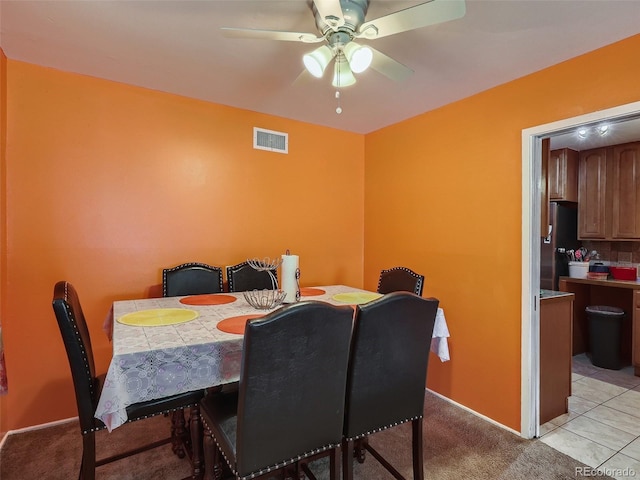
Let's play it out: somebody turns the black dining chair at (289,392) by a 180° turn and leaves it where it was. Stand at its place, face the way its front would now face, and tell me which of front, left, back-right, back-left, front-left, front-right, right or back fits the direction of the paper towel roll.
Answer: back-left

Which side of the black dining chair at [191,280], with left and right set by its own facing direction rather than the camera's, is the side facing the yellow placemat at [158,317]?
front

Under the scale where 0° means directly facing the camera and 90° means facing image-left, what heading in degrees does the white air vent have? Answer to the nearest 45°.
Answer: approximately 315°

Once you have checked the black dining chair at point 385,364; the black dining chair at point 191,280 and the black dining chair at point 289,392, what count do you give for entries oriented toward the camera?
1

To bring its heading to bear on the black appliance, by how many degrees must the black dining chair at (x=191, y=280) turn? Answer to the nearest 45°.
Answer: approximately 90° to its left

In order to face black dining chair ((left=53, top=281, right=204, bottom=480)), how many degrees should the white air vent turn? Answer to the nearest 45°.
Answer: approximately 90° to its right

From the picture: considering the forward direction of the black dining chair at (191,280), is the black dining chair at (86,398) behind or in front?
in front

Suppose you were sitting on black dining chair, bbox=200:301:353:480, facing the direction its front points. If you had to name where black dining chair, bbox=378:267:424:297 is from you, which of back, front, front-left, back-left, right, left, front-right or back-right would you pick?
right

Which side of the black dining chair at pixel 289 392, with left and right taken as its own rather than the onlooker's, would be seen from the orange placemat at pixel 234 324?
front

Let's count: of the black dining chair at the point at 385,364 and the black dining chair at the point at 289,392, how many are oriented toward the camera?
0

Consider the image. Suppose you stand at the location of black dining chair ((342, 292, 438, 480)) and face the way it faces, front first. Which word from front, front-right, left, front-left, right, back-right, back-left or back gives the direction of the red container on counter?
right

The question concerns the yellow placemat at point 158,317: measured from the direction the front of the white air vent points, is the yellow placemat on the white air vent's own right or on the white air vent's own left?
on the white air vent's own right
